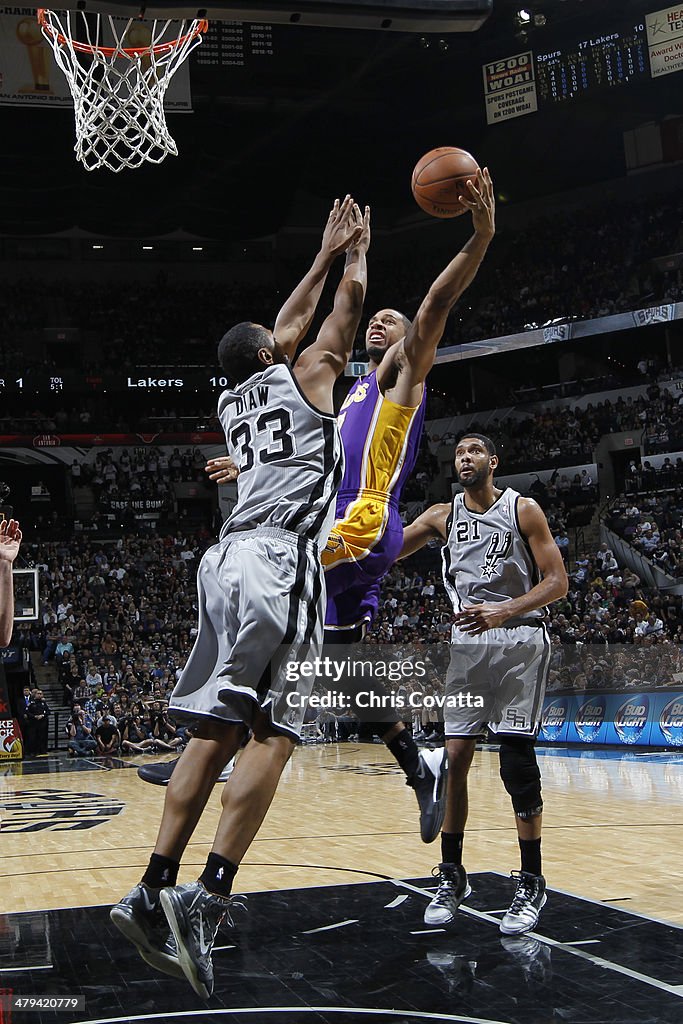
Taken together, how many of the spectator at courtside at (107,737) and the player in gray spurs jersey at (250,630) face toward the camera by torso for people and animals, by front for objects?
1

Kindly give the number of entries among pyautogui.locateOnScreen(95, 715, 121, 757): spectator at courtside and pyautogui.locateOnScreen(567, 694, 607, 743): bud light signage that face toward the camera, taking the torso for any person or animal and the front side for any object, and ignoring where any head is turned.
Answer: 2

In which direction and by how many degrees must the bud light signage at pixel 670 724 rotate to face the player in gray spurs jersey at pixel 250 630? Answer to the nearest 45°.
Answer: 0° — it already faces them

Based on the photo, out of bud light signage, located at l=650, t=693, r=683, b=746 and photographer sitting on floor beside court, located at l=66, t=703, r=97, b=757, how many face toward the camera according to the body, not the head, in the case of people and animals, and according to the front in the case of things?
2

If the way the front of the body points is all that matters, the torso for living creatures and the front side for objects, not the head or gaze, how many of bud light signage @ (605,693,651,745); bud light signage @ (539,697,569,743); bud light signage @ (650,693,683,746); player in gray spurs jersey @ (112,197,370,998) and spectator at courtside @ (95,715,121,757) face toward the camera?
4

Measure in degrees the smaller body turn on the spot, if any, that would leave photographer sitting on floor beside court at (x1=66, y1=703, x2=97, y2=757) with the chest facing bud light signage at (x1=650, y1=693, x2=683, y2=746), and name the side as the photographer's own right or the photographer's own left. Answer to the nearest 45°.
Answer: approximately 45° to the photographer's own left

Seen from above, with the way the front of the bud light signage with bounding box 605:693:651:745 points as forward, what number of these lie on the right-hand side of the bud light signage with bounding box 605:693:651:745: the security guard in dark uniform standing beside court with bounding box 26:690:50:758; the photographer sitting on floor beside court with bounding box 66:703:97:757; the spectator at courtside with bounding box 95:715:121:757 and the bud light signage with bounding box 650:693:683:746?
3

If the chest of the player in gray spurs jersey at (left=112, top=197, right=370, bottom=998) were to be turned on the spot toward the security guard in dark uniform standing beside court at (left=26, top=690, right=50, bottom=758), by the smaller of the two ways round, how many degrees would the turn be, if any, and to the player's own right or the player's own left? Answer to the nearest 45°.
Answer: approximately 45° to the player's own left
